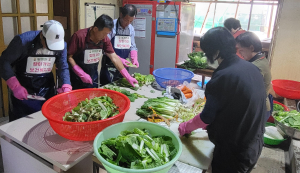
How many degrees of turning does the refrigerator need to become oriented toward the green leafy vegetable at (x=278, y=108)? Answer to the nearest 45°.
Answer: approximately 45° to its left

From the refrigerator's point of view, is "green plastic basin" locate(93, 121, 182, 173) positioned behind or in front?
in front

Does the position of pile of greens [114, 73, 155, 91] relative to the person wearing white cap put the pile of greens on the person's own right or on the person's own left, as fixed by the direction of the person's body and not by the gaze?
on the person's own left

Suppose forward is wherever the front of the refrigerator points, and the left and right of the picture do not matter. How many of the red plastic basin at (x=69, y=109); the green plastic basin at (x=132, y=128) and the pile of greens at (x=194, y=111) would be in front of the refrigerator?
3

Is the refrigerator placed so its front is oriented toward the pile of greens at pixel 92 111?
yes

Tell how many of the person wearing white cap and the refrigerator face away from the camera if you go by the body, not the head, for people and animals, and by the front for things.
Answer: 0

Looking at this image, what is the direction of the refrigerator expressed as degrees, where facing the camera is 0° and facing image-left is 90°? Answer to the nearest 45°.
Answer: approximately 0°

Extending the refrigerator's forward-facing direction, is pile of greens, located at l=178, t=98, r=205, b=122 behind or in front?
in front

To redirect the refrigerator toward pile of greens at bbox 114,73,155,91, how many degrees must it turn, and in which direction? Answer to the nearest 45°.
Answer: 0° — it already faces it

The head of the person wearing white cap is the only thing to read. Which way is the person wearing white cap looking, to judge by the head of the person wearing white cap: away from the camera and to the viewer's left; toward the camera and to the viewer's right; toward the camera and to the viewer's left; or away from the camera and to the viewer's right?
toward the camera and to the viewer's right

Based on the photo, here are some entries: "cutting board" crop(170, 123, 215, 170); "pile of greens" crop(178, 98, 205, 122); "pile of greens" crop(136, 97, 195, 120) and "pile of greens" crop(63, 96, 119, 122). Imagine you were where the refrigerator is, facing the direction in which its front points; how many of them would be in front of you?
4
